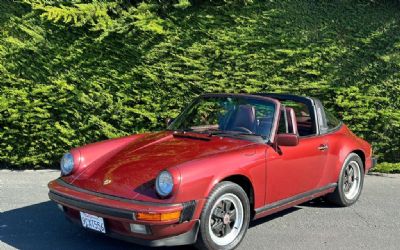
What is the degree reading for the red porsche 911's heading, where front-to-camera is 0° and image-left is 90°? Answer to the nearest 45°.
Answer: approximately 45°
